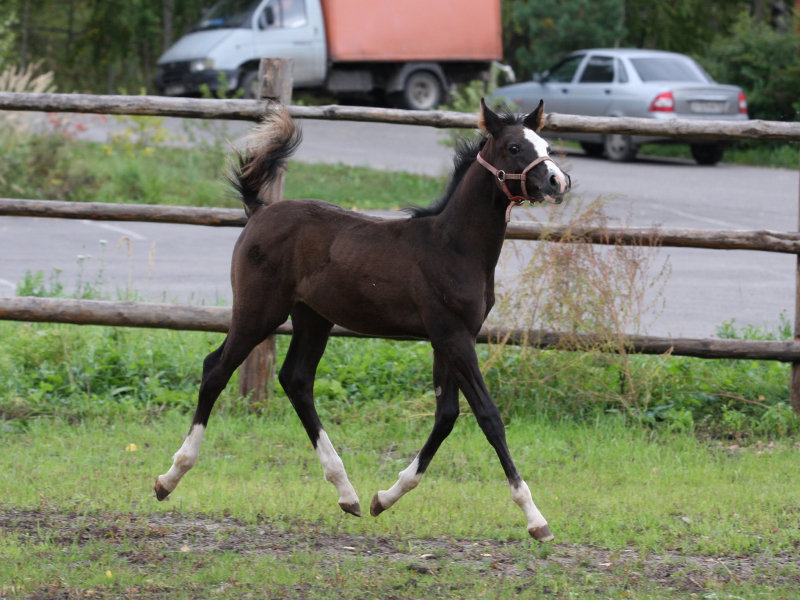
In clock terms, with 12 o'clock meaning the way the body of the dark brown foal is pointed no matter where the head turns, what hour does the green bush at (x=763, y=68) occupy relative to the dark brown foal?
The green bush is roughly at 10 o'clock from the dark brown foal.

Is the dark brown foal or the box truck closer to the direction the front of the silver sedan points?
the box truck

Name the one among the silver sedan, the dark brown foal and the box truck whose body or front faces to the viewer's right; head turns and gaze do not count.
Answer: the dark brown foal

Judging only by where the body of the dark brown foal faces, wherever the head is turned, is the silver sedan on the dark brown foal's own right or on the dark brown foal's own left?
on the dark brown foal's own left

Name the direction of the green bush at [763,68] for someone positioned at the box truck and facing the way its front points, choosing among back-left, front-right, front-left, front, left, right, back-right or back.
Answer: back-left

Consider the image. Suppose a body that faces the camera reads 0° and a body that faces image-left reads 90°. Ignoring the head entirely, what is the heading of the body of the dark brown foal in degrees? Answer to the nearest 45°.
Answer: approximately 270°

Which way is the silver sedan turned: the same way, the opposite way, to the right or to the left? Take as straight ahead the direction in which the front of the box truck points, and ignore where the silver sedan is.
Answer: to the right

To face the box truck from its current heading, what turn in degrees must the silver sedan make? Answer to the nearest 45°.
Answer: approximately 45° to its left

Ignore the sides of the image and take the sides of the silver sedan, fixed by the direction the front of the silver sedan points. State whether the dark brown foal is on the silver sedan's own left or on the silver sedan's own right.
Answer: on the silver sedan's own left

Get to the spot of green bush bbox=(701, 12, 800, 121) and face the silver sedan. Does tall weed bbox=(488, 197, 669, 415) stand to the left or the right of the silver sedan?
left

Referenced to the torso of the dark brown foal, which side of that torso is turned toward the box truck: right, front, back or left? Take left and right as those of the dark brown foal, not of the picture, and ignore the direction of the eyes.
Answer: left

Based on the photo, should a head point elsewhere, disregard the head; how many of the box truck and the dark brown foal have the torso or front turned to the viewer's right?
1

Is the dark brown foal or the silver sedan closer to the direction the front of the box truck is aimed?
the dark brown foal

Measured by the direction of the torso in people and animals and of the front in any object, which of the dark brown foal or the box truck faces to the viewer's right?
the dark brown foal

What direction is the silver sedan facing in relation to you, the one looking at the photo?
facing away from the viewer and to the left of the viewer

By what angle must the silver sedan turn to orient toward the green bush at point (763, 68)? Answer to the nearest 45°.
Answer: approximately 90° to its right
